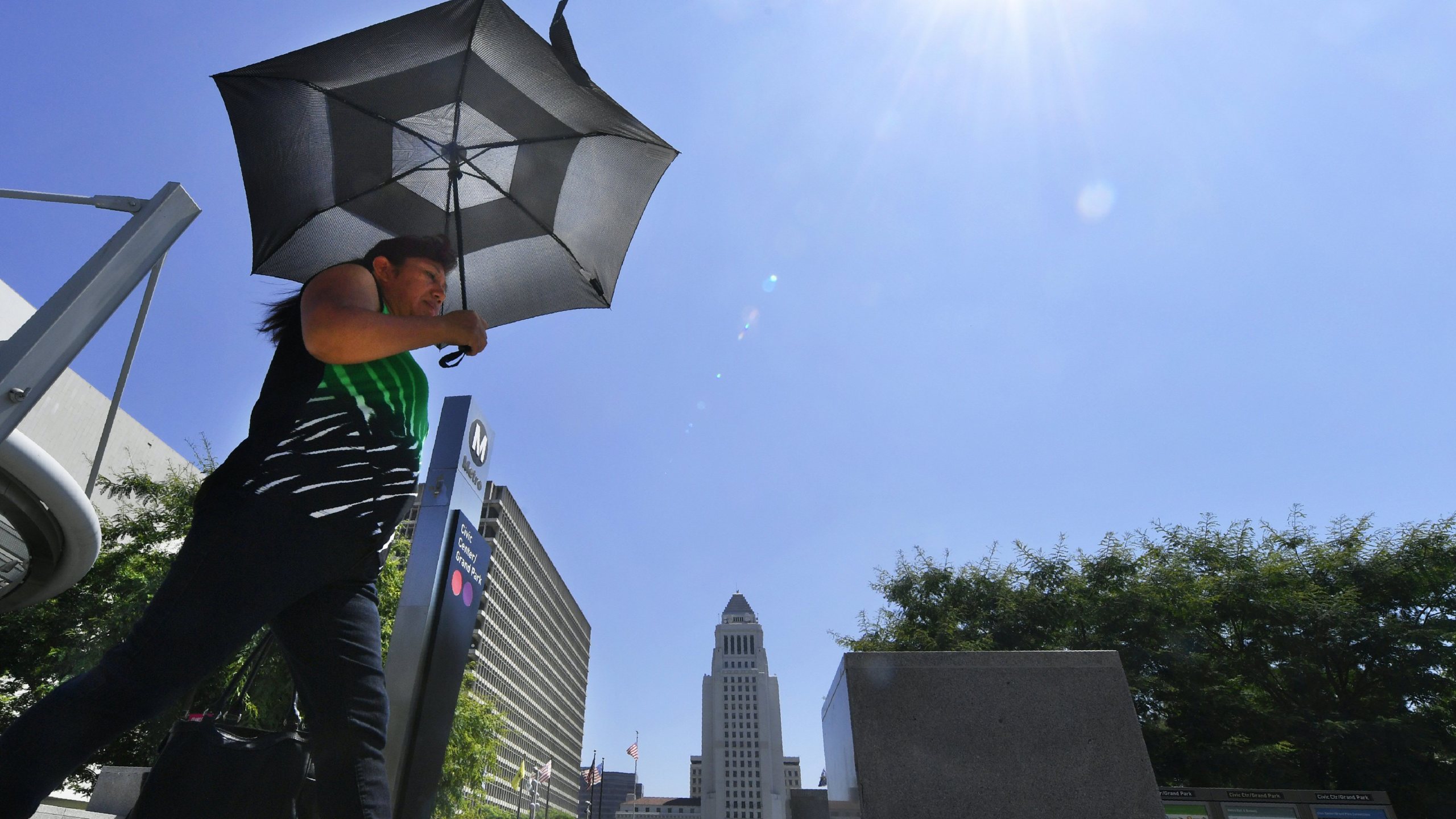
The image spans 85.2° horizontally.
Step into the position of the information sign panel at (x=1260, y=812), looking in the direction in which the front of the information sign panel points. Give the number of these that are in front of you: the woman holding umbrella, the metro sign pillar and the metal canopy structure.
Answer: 3

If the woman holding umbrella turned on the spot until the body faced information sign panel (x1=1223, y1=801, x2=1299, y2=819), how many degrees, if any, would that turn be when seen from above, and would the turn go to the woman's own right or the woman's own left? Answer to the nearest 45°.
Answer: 0° — they already face it

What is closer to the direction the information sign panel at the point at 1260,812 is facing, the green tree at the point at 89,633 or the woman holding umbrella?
the woman holding umbrella

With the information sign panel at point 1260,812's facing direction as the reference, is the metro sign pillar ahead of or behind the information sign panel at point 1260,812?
ahead

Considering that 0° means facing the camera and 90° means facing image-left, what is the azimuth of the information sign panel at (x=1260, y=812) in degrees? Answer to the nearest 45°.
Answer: approximately 0°

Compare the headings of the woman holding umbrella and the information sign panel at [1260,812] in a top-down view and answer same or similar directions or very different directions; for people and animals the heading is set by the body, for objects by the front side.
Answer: very different directions

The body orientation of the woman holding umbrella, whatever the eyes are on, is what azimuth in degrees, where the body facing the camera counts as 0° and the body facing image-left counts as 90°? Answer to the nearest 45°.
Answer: approximately 270°

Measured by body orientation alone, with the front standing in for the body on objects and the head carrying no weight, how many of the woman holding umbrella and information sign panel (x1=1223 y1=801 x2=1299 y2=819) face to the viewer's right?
1

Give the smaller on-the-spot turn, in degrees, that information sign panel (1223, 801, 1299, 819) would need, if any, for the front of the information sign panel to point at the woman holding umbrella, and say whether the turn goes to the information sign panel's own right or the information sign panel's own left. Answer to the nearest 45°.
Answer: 0° — it already faces them
